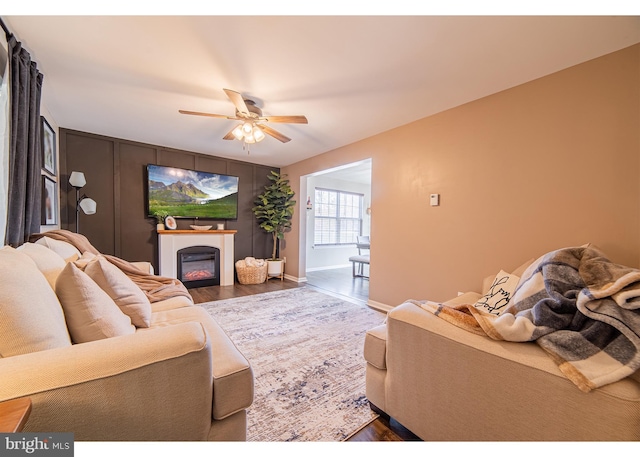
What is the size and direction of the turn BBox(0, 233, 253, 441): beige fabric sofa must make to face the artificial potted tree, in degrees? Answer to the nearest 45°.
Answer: approximately 45° to its left

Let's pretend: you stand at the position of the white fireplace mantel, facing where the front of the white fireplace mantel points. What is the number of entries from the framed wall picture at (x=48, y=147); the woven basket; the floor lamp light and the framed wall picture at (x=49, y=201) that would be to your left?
1

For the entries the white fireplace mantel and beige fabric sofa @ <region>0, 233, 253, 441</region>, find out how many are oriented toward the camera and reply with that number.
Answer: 1

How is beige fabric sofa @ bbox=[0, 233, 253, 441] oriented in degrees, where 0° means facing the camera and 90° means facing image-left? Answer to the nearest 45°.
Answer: approximately 270°

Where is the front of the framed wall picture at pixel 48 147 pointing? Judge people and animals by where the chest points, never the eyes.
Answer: to the viewer's right

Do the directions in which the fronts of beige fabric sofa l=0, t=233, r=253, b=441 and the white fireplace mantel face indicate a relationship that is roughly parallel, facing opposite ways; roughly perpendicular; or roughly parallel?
roughly perpendicular

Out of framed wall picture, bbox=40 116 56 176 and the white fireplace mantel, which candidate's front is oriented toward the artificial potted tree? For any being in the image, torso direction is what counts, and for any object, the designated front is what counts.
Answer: the framed wall picture

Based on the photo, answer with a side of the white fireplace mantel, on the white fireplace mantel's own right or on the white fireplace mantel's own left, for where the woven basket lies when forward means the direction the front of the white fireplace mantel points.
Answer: on the white fireplace mantel's own left

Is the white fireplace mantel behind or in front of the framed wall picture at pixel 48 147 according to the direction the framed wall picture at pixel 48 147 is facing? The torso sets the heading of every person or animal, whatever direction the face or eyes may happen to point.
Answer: in front

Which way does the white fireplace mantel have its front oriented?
toward the camera

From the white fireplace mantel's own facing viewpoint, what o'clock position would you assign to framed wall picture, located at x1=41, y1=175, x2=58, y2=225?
The framed wall picture is roughly at 2 o'clock from the white fireplace mantel.

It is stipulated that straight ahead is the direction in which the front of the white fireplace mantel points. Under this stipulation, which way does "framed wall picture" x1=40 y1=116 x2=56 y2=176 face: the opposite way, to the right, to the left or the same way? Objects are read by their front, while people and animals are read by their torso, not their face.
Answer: to the left

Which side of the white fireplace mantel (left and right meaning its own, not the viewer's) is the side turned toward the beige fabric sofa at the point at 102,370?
front

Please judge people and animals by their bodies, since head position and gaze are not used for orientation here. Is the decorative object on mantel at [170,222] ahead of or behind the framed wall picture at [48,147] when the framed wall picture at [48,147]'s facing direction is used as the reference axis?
ahead
